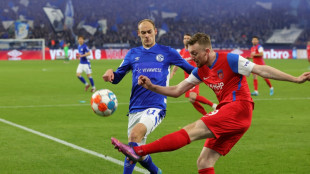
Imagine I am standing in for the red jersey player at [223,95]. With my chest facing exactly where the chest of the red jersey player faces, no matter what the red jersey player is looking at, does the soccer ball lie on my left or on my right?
on my right

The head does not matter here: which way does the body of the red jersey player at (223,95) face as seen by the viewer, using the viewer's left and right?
facing the viewer and to the left of the viewer
